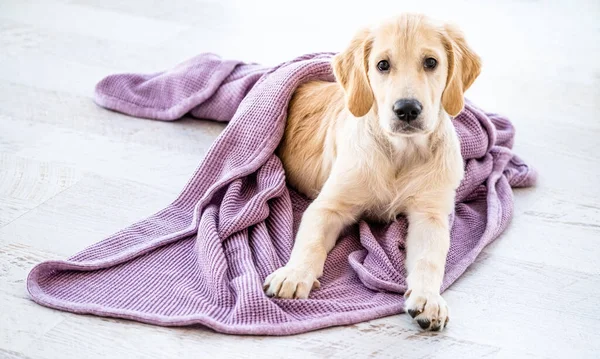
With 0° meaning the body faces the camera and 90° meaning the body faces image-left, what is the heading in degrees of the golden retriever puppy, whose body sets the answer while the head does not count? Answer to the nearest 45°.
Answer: approximately 315°
